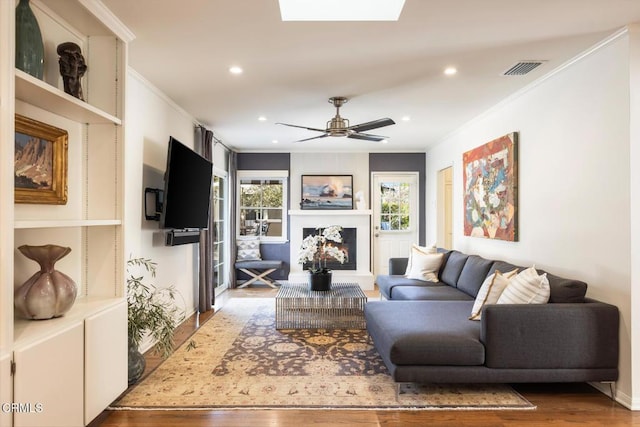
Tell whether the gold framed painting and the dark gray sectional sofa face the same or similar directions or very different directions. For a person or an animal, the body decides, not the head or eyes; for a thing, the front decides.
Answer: very different directions

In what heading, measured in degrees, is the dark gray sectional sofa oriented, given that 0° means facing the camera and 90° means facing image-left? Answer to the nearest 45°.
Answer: approximately 90°

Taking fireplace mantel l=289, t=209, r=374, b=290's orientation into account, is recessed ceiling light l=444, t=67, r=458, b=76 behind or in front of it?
in front

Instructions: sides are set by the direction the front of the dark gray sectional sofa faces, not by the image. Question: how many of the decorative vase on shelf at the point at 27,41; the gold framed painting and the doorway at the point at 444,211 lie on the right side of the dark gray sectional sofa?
1

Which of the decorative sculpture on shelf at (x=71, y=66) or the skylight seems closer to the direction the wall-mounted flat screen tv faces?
the skylight

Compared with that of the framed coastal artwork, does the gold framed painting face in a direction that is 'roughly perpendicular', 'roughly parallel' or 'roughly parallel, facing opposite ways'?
roughly perpendicular

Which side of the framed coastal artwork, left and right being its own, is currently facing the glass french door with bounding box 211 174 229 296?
right

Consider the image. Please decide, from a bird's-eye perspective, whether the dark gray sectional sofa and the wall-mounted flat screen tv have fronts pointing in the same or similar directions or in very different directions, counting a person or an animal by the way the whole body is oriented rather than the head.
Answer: very different directions

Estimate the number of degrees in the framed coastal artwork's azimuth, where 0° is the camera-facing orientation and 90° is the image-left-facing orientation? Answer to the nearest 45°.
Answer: approximately 0°

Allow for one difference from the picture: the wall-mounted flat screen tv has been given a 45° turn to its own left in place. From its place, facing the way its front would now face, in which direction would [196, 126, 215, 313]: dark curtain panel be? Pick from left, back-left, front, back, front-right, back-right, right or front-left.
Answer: left

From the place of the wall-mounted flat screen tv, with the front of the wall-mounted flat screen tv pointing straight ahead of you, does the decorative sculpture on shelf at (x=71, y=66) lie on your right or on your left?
on your right

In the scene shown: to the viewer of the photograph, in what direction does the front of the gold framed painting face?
facing the viewer and to the right of the viewer

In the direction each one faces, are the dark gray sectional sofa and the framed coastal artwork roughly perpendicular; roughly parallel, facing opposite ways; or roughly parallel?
roughly perpendicular

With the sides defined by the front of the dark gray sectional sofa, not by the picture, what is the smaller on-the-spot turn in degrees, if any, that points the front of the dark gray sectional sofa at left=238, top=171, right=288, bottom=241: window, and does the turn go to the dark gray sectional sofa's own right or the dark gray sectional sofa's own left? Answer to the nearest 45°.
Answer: approximately 45° to the dark gray sectional sofa's own right

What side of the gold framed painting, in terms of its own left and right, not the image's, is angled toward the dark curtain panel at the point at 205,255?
left

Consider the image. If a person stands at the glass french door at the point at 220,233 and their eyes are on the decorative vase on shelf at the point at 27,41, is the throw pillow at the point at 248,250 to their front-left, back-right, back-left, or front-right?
back-left
